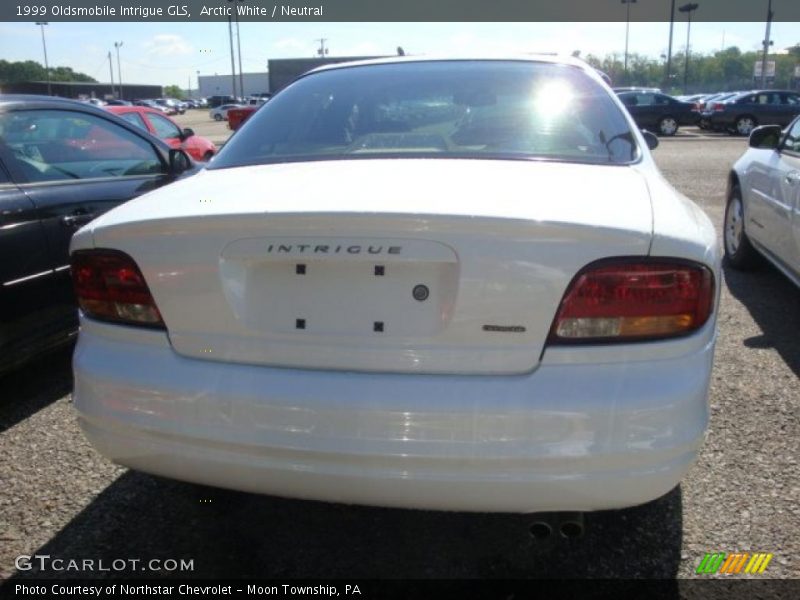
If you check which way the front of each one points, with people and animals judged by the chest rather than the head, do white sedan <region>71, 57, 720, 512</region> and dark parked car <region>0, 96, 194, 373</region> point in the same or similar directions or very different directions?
same or similar directions

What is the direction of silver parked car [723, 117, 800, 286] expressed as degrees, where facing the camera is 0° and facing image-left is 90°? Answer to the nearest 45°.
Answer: approximately 135°

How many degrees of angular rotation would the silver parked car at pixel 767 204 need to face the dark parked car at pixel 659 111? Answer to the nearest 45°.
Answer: approximately 45° to its right

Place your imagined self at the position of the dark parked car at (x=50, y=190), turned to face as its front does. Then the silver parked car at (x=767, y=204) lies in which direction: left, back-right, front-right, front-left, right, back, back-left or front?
front-right

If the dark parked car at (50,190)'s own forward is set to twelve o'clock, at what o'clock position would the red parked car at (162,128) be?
The red parked car is roughly at 11 o'clock from the dark parked car.

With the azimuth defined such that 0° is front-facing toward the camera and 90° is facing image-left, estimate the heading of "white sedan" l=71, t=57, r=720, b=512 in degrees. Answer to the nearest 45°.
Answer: approximately 180°

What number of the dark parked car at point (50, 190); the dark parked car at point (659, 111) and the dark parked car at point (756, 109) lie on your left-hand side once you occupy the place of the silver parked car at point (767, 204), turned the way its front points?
1

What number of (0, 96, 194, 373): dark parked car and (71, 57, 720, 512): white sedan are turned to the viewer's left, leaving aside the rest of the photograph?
0

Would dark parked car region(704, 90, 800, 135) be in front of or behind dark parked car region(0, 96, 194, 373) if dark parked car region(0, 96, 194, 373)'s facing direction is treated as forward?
in front

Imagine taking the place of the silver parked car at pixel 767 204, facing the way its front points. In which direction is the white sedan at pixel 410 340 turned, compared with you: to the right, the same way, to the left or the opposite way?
the same way

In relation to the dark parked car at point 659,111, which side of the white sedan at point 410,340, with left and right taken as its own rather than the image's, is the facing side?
front

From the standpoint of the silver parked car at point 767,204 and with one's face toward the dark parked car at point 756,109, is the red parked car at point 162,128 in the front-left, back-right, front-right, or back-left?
front-left

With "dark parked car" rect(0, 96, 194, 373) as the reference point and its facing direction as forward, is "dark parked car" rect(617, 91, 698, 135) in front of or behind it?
in front

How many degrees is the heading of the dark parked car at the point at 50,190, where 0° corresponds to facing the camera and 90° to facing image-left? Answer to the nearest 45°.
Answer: approximately 225°

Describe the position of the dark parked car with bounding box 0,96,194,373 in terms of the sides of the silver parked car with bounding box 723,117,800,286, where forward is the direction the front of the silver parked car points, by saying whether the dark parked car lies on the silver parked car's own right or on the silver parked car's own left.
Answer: on the silver parked car's own left
